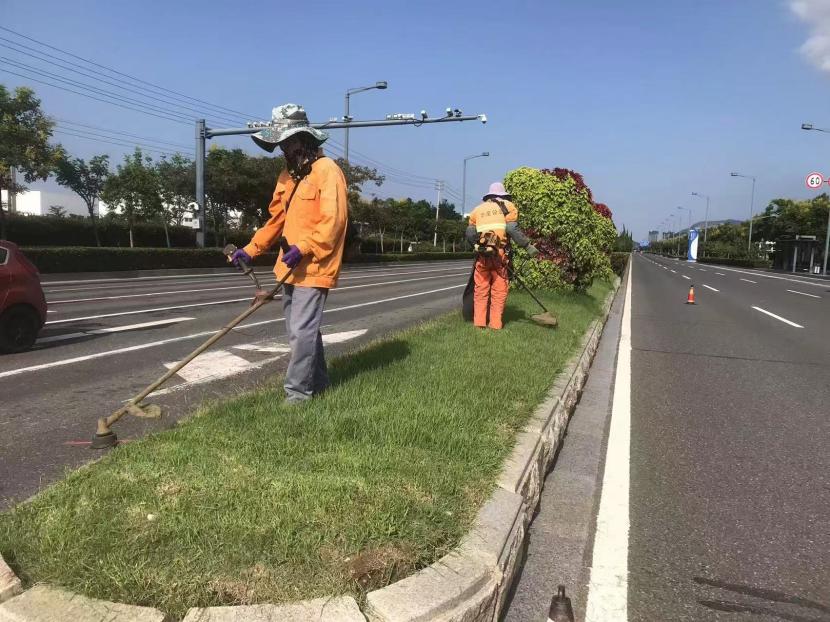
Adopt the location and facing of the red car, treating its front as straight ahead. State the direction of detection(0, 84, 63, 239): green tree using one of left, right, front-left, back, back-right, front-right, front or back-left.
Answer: back-right

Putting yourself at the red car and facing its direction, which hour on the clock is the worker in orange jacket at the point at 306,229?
The worker in orange jacket is roughly at 10 o'clock from the red car.

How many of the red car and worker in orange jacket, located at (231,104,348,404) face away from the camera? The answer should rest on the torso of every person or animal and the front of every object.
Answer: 0

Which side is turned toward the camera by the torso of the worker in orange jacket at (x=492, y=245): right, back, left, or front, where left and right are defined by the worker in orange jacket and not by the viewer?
back

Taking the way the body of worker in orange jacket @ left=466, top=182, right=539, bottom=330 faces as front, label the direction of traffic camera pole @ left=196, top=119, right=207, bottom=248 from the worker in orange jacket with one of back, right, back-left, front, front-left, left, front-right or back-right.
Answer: front-left

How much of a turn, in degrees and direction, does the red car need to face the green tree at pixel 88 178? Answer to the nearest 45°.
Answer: approximately 135° to its right

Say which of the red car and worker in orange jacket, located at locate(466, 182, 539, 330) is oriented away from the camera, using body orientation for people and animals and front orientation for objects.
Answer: the worker in orange jacket

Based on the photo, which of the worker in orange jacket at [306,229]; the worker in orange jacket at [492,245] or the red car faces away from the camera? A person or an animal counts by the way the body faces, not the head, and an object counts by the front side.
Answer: the worker in orange jacket at [492,245]

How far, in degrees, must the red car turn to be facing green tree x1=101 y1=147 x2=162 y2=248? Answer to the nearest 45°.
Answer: approximately 135° to its right

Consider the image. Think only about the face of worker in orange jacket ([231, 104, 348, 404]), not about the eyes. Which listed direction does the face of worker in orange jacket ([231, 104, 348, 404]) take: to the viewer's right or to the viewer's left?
to the viewer's left

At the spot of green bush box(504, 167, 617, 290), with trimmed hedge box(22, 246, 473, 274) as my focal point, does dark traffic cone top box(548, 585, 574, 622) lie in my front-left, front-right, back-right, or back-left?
back-left

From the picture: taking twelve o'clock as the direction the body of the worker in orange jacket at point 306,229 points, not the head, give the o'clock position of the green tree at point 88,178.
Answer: The green tree is roughly at 4 o'clock from the worker in orange jacket.

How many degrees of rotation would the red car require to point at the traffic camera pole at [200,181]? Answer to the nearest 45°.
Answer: approximately 135° to its right

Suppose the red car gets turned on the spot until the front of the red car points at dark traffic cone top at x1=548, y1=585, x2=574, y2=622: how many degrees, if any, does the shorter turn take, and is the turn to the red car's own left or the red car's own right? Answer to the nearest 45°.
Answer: approximately 45° to the red car's own left

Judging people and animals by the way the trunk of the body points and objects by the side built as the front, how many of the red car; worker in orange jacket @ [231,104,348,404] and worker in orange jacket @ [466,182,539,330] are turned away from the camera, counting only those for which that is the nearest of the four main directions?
1

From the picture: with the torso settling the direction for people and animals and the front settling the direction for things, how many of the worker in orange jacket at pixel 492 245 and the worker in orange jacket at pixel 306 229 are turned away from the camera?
1
